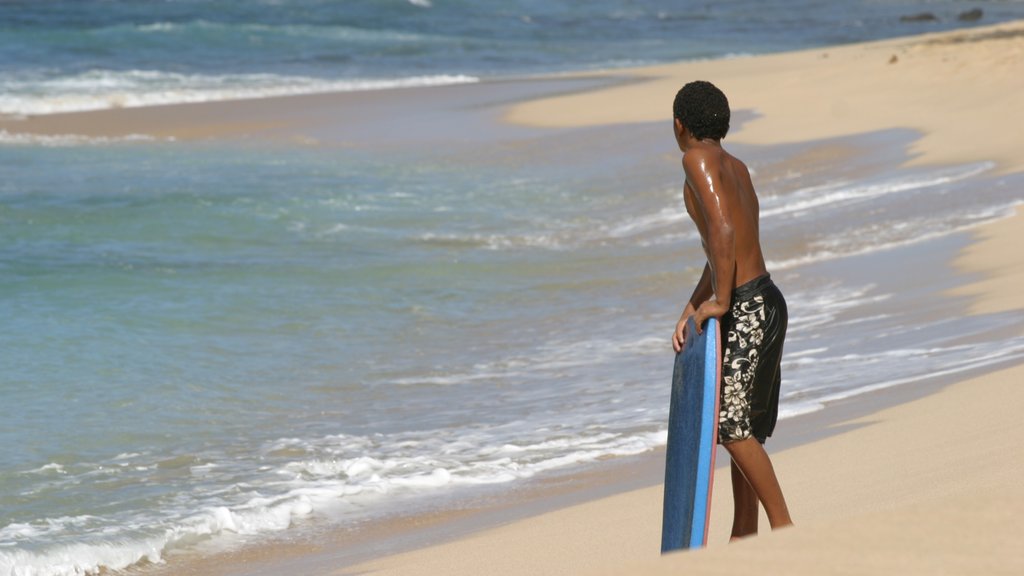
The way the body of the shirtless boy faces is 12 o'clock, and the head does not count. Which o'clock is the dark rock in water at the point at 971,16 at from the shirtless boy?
The dark rock in water is roughly at 2 o'clock from the shirtless boy.

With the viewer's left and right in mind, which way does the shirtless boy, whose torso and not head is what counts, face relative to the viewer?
facing away from the viewer and to the left of the viewer

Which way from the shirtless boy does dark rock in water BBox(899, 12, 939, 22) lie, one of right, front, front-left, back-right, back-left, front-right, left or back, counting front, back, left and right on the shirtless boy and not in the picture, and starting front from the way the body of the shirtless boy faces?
front-right

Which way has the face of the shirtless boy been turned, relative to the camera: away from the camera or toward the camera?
away from the camera
